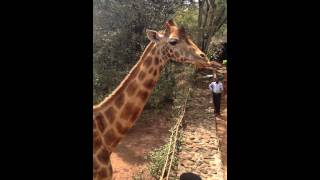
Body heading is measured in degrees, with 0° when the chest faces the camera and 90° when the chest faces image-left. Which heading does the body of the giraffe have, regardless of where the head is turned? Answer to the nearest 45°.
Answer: approximately 270°
